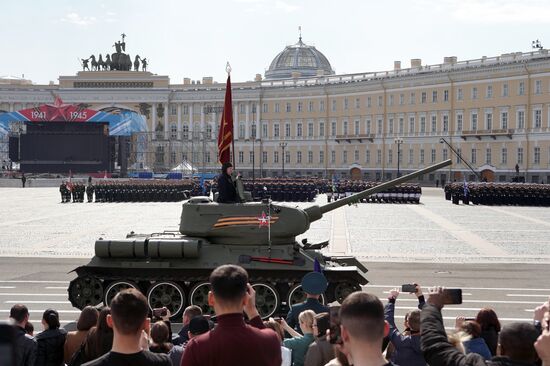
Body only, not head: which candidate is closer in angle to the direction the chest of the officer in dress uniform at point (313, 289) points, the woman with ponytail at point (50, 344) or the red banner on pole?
the red banner on pole

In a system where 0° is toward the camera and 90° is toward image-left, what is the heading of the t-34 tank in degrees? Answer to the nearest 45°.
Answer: approximately 270°

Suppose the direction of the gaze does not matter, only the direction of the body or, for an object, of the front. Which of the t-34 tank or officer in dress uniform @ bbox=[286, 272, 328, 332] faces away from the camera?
the officer in dress uniform

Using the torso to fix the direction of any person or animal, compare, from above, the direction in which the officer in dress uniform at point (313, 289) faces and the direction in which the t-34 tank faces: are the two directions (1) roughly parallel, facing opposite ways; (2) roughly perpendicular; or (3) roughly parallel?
roughly perpendicular

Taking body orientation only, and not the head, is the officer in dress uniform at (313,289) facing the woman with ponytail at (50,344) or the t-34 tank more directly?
the t-34 tank

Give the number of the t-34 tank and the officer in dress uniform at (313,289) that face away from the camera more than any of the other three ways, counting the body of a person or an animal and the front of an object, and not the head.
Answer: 1

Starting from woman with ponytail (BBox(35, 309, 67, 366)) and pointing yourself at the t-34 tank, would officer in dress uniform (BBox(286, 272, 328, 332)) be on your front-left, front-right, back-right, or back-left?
front-right

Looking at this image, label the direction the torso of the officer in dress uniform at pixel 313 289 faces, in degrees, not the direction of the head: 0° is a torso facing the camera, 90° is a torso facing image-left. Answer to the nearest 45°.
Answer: approximately 180°

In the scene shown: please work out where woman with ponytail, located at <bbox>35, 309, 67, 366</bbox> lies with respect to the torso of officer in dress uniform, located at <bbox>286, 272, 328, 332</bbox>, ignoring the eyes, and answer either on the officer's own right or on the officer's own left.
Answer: on the officer's own left

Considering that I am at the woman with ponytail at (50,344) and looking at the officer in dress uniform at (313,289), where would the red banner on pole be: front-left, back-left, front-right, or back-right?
front-left
